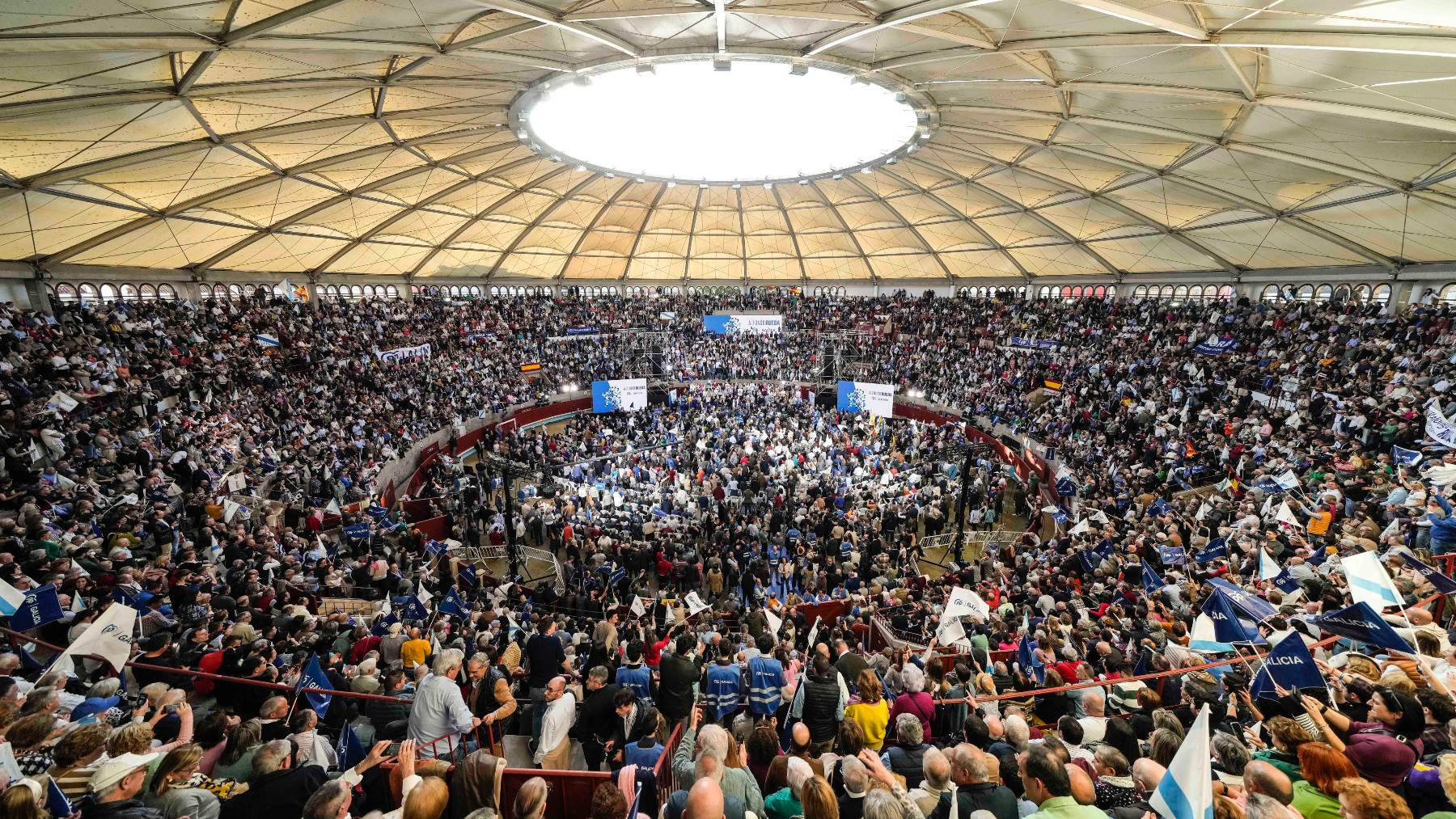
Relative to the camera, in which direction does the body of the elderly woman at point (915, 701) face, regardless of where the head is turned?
away from the camera

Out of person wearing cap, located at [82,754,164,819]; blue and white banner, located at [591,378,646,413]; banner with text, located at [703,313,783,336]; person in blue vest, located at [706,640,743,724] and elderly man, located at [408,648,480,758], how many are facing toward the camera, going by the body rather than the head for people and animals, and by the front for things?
2

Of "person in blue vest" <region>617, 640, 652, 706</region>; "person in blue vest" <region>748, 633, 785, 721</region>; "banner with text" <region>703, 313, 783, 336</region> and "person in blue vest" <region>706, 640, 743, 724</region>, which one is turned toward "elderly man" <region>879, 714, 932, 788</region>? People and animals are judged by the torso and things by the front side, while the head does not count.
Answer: the banner with text

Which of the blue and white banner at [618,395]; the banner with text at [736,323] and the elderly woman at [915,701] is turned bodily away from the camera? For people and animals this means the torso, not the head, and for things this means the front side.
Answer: the elderly woman

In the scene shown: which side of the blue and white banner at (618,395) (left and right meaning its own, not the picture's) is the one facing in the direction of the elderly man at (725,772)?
front

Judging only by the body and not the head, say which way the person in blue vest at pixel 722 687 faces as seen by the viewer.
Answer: away from the camera

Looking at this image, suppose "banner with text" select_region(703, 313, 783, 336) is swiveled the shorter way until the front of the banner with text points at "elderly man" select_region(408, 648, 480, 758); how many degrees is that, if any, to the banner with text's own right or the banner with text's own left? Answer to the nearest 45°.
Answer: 0° — it already faces them

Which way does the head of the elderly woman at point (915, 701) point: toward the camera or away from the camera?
away from the camera

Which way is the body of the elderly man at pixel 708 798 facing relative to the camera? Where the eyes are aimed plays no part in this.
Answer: away from the camera

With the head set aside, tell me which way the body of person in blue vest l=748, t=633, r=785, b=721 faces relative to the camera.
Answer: away from the camera

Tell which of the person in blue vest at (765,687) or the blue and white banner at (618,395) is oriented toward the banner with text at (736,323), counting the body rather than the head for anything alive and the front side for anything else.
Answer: the person in blue vest

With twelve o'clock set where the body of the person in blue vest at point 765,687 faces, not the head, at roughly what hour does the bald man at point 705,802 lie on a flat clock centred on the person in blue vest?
The bald man is roughly at 6 o'clock from the person in blue vest.

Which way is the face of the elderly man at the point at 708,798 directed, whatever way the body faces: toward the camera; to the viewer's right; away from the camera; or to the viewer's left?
away from the camera
